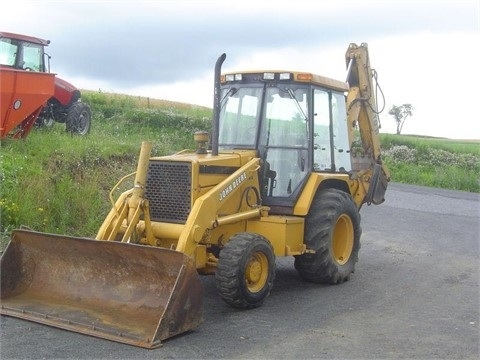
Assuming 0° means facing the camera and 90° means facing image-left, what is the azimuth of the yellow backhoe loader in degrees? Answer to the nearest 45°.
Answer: approximately 45°
